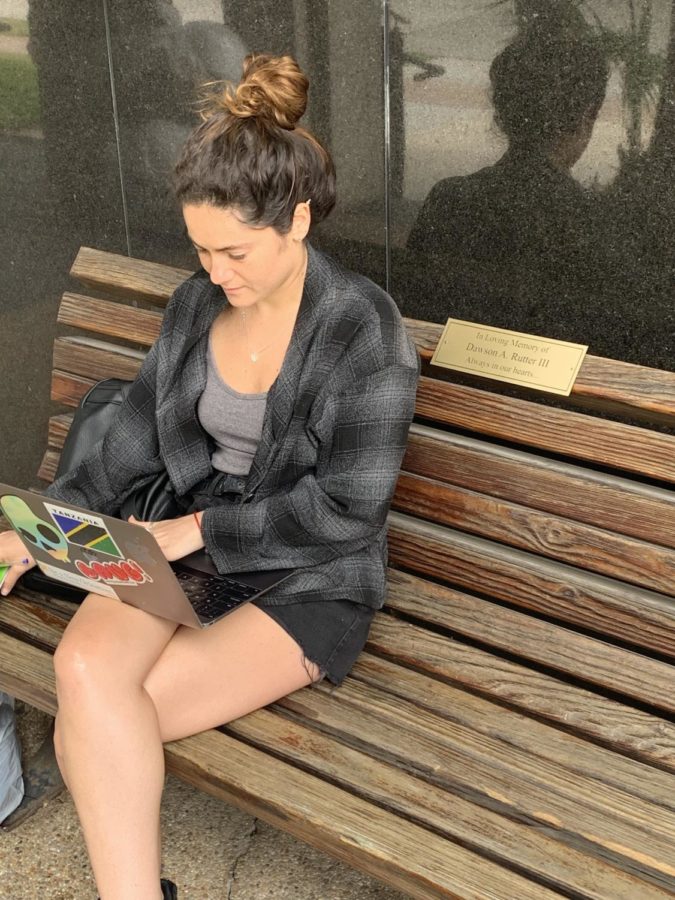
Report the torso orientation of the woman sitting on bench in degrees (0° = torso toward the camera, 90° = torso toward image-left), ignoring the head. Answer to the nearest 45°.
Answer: approximately 45°

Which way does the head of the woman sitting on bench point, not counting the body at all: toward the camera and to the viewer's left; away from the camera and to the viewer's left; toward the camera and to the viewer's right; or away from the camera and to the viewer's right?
toward the camera and to the viewer's left

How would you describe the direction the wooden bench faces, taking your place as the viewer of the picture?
facing the viewer and to the left of the viewer

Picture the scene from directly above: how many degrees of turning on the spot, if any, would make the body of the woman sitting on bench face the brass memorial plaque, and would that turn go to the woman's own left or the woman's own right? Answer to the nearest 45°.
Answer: approximately 135° to the woman's own left
